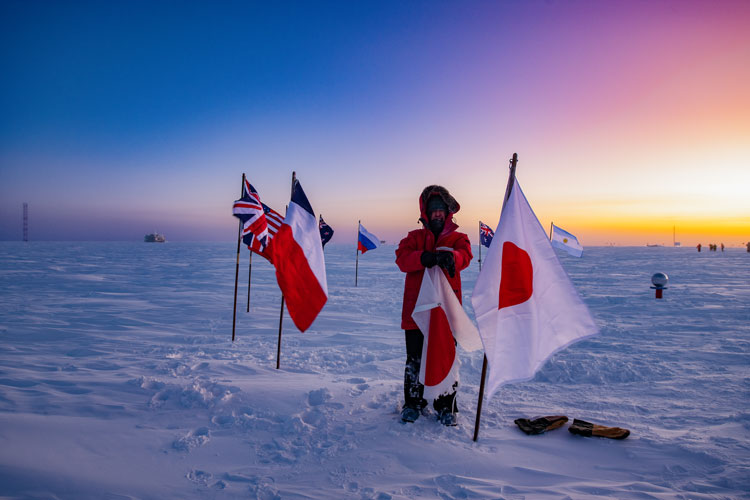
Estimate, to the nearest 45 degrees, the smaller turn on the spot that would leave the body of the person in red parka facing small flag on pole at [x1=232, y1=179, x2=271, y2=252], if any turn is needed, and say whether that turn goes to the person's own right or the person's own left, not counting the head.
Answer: approximately 135° to the person's own right

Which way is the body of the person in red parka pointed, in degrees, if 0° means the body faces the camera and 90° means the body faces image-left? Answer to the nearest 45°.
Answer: approximately 0°

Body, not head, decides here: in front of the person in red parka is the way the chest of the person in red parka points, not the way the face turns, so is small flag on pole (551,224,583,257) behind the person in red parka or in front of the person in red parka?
behind

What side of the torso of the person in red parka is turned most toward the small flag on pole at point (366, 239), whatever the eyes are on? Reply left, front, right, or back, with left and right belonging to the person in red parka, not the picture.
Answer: back

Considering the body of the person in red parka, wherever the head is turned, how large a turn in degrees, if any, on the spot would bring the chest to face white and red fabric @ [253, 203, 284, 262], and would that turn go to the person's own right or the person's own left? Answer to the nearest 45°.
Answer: approximately 135° to the person's own right
